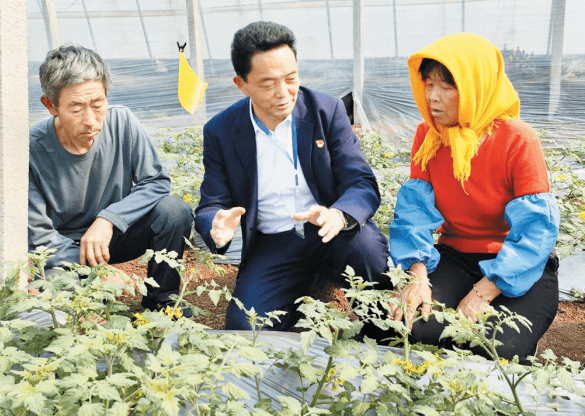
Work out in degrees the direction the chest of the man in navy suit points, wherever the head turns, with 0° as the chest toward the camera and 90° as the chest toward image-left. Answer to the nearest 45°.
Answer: approximately 0°

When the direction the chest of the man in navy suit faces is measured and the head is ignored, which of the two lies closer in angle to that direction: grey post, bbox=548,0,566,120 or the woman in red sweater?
the woman in red sweater

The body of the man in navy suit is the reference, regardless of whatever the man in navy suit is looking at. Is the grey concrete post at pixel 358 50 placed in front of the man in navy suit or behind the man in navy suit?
behind

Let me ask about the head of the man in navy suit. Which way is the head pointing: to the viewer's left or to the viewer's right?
to the viewer's right

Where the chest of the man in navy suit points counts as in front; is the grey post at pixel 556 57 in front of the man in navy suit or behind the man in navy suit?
behind

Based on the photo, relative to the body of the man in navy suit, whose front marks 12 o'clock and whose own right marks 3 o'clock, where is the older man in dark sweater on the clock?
The older man in dark sweater is roughly at 3 o'clock from the man in navy suit.

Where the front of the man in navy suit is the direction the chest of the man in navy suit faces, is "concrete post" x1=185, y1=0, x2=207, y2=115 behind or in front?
behind

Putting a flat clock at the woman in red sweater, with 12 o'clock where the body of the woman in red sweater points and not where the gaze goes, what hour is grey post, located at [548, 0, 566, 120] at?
The grey post is roughly at 5 o'clock from the woman in red sweater.

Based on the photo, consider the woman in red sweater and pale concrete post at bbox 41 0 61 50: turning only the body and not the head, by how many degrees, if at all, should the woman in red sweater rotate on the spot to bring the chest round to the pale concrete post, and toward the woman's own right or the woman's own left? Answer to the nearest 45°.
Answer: approximately 90° to the woman's own right
